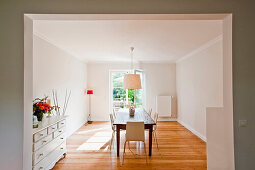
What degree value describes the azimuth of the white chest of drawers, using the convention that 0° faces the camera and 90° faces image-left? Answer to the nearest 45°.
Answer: approximately 315°

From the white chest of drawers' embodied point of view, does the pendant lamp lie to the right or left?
on its left

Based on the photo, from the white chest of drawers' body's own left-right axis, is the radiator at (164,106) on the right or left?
on its left

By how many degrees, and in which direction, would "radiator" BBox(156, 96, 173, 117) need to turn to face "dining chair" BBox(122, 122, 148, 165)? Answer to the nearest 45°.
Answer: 0° — it already faces it

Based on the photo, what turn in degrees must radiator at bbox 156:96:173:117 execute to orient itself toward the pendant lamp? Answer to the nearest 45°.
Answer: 0° — it already faces it
